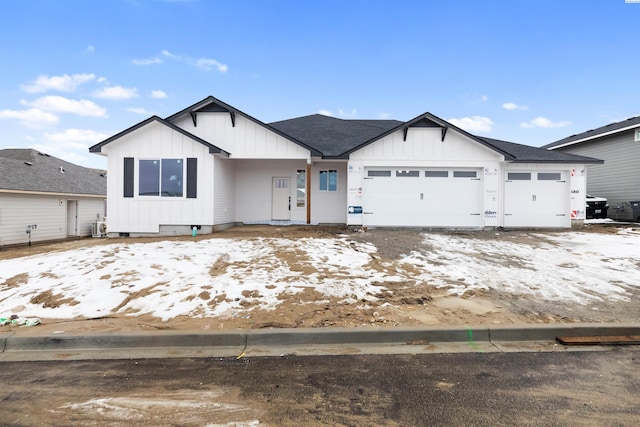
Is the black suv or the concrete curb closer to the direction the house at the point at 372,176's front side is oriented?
the concrete curb

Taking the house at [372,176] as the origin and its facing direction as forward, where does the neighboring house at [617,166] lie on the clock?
The neighboring house is roughly at 8 o'clock from the house.

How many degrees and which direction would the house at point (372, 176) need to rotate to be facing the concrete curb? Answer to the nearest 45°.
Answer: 0° — it already faces it

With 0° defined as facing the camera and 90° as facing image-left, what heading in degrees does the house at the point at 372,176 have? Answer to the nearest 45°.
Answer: approximately 0°

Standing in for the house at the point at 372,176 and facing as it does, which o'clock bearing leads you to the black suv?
The black suv is roughly at 8 o'clock from the house.

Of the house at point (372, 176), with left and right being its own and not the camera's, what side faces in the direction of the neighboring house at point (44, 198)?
right

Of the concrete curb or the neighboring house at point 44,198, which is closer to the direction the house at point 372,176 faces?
the concrete curb

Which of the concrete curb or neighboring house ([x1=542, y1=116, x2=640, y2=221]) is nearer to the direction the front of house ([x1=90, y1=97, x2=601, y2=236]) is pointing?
the concrete curb
